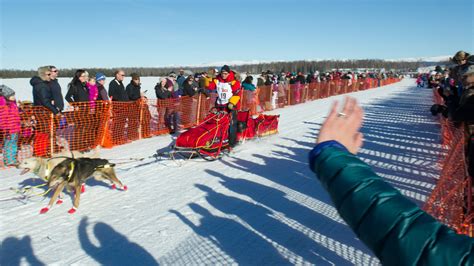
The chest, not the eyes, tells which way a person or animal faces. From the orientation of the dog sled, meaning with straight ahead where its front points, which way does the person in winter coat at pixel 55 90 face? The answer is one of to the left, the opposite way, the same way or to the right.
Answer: to the left

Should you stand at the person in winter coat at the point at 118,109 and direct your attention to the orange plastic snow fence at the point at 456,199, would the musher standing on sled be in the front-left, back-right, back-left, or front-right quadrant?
front-left

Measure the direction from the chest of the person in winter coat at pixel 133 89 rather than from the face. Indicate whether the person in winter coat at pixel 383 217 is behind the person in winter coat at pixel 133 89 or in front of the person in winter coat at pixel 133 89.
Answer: in front

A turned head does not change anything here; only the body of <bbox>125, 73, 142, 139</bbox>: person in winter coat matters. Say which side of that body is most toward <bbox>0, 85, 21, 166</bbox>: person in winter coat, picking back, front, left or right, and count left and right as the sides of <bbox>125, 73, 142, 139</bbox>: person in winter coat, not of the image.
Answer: right

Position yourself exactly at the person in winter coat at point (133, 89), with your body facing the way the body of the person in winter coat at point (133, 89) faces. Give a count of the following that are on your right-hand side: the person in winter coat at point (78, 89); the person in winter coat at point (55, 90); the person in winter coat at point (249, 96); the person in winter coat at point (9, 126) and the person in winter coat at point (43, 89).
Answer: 4

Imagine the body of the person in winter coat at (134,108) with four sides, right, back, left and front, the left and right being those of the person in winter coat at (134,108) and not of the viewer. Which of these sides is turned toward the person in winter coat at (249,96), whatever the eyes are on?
left

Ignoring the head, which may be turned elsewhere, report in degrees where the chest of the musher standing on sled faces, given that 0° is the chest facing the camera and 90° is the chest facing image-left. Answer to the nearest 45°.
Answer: approximately 45°

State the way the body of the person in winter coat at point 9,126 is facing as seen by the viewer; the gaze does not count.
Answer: to the viewer's right

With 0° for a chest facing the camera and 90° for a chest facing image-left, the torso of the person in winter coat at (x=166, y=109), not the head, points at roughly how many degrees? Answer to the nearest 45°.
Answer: approximately 315°

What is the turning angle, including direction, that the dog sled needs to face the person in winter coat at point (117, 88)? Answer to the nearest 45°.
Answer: approximately 90° to its right

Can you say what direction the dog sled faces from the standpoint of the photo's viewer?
facing the viewer and to the left of the viewer

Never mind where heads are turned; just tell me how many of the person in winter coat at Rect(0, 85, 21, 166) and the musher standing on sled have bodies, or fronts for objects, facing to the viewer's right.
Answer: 1

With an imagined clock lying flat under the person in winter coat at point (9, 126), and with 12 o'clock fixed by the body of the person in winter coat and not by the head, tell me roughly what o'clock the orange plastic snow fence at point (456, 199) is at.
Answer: The orange plastic snow fence is roughly at 2 o'clock from the person in winter coat.
